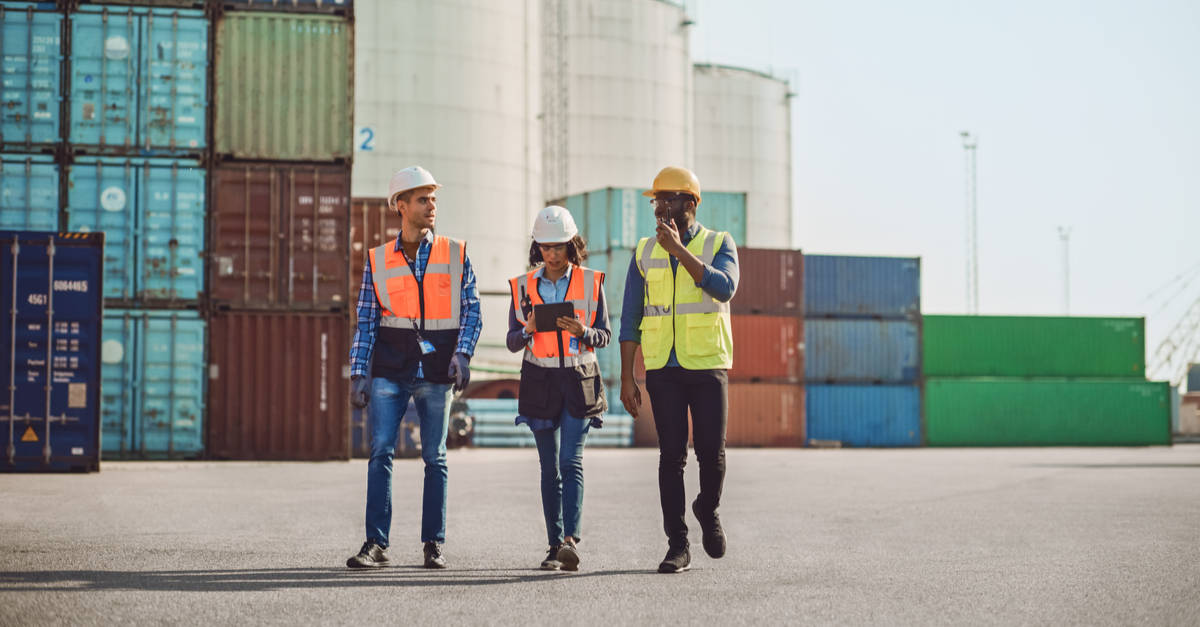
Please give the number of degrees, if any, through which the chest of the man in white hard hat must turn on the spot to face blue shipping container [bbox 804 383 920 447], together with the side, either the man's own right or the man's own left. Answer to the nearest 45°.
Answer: approximately 135° to the man's own left

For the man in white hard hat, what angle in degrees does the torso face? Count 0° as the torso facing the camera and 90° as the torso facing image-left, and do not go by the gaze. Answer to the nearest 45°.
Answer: approximately 0°

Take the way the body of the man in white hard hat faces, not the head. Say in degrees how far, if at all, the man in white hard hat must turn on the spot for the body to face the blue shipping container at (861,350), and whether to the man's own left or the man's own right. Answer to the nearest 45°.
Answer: approximately 135° to the man's own left

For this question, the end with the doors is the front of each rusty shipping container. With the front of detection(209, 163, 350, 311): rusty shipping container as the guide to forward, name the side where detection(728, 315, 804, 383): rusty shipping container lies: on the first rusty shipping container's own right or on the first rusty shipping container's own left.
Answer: on the first rusty shipping container's own left

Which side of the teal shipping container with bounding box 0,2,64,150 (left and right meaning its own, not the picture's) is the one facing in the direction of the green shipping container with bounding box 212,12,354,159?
left

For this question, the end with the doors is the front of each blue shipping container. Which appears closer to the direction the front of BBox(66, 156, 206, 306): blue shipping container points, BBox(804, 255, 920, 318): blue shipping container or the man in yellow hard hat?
the man in yellow hard hat

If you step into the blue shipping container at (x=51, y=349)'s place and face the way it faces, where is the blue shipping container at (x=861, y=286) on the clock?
the blue shipping container at (x=861, y=286) is roughly at 8 o'clock from the blue shipping container at (x=51, y=349).

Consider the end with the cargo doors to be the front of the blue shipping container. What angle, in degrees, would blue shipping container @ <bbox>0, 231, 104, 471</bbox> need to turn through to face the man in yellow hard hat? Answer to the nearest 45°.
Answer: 0° — it already faces them
